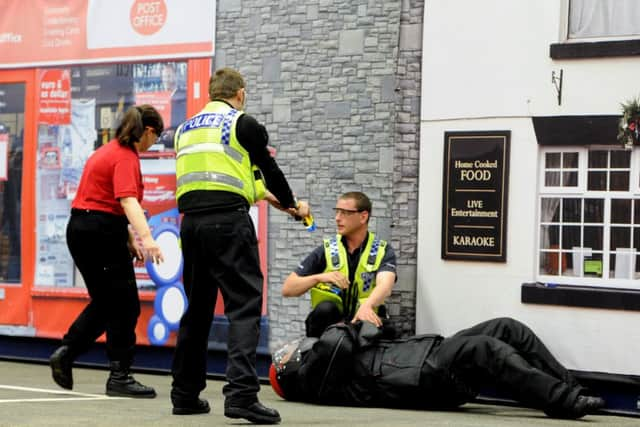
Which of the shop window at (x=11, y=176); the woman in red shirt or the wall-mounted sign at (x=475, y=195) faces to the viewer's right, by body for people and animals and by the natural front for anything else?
the woman in red shirt

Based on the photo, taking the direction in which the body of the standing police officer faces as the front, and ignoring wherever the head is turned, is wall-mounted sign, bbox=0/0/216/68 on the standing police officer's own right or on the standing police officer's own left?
on the standing police officer's own left

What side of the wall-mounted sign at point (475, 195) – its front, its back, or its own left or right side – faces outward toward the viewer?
front

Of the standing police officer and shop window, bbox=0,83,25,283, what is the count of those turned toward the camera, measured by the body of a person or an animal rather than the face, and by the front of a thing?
1

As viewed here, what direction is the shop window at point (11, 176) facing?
toward the camera

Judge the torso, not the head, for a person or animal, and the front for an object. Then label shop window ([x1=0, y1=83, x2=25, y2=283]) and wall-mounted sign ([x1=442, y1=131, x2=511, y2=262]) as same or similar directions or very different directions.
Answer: same or similar directions

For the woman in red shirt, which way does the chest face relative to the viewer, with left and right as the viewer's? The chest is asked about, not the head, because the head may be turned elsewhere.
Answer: facing to the right of the viewer

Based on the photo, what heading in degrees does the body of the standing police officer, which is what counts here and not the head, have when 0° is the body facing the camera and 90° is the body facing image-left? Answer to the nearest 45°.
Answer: approximately 225°

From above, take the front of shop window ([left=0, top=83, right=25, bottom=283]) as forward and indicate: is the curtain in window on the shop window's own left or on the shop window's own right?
on the shop window's own left

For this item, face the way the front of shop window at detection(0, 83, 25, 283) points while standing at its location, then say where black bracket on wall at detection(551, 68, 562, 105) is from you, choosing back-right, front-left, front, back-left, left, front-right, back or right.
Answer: front-left

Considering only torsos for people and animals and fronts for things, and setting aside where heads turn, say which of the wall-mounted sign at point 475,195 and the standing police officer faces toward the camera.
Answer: the wall-mounted sign

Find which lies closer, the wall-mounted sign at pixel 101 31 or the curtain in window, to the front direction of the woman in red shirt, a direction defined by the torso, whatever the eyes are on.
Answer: the curtain in window

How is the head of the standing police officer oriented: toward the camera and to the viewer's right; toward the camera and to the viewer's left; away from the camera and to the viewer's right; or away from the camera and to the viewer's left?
away from the camera and to the viewer's right

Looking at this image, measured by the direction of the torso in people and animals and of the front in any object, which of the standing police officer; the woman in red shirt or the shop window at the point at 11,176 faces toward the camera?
the shop window

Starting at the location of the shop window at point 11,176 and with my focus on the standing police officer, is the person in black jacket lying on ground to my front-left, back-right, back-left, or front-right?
front-left

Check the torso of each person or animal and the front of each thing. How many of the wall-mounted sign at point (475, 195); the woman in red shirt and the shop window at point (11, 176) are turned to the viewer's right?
1

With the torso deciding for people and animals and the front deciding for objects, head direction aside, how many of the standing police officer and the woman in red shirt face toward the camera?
0
